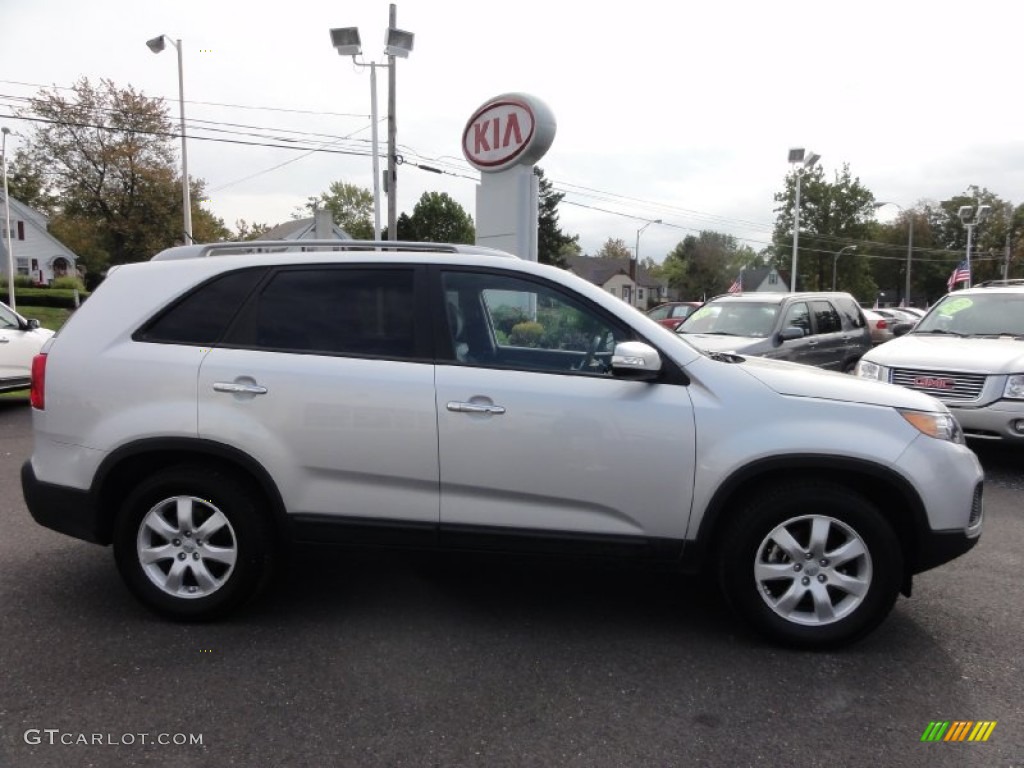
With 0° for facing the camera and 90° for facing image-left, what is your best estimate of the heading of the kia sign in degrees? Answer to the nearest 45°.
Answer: approximately 45°

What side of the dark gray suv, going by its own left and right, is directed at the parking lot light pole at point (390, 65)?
right

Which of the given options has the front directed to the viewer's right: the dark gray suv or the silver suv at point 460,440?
the silver suv

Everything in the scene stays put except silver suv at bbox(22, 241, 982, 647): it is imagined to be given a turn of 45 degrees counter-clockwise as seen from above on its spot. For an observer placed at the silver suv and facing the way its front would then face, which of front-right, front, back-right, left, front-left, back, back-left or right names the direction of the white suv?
front

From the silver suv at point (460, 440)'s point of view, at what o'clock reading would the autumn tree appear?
The autumn tree is roughly at 8 o'clock from the silver suv.

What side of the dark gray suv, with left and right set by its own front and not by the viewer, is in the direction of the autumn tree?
right

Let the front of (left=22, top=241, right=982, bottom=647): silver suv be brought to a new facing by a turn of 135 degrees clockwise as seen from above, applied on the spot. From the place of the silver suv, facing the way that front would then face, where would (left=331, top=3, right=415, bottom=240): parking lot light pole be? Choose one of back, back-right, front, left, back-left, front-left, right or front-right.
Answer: back-right

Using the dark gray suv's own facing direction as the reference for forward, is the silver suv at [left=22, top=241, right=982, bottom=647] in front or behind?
in front

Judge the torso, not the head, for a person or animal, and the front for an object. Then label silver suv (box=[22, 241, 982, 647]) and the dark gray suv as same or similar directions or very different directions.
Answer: very different directions

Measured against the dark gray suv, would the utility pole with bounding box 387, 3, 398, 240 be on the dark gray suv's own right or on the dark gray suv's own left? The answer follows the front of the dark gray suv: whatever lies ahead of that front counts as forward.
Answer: on the dark gray suv's own right

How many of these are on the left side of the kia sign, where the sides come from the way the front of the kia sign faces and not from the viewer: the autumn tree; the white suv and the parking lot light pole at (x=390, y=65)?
1

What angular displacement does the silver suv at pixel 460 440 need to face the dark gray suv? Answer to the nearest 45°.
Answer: approximately 45° to its left

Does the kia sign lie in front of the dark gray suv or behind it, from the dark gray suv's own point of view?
in front

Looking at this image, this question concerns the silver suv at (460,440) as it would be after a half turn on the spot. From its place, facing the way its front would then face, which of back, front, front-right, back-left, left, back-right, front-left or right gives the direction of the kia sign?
right

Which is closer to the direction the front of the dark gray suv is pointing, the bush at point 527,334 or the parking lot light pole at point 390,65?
the bush

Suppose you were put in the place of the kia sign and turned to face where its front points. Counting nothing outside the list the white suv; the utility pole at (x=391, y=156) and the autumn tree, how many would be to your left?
1

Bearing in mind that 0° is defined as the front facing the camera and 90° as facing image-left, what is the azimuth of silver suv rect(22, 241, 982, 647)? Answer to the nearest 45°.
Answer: approximately 270°

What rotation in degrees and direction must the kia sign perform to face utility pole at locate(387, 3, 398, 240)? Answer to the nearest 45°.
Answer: approximately 135° to its right
